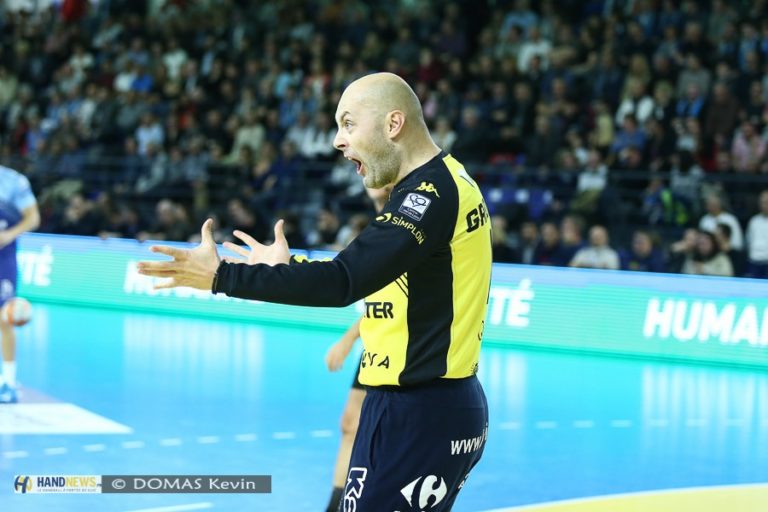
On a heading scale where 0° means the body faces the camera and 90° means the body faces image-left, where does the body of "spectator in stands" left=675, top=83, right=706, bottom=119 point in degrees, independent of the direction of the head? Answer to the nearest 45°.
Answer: approximately 0°

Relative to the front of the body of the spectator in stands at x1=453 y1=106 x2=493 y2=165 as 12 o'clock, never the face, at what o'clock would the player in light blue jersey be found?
The player in light blue jersey is roughly at 1 o'clock from the spectator in stands.

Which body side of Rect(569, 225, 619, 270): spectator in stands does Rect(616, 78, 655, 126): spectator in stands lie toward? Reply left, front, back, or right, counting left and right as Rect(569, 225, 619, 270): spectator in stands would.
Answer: back

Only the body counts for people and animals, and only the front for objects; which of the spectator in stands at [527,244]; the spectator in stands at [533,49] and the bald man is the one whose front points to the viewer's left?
the bald man

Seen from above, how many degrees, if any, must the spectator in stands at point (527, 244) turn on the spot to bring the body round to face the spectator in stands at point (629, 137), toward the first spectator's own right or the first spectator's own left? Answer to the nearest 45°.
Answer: approximately 135° to the first spectator's own left

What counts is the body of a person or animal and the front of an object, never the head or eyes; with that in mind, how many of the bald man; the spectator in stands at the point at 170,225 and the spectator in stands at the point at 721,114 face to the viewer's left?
1

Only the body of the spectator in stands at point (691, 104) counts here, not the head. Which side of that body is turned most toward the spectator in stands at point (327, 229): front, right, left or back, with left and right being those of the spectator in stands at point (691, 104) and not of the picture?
right

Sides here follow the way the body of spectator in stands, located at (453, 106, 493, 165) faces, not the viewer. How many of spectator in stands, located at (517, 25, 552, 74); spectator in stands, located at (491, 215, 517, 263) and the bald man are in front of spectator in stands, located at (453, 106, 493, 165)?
2

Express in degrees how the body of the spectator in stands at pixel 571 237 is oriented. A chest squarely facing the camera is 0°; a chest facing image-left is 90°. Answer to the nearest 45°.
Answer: approximately 45°

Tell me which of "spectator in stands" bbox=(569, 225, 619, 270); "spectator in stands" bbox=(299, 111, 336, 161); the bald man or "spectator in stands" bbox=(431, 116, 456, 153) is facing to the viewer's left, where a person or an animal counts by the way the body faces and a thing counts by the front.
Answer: the bald man
